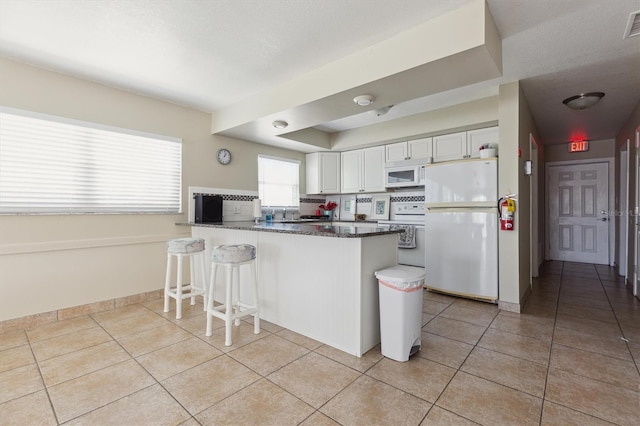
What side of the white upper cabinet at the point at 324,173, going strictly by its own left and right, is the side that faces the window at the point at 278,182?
right

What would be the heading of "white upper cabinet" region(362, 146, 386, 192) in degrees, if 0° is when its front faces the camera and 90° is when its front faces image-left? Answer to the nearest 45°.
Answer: approximately 45°

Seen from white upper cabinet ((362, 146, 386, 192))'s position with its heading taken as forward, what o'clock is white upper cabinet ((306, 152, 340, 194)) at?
white upper cabinet ((306, 152, 340, 194)) is roughly at 2 o'clock from white upper cabinet ((362, 146, 386, 192)).

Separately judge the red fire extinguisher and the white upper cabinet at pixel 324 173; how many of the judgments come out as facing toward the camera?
2

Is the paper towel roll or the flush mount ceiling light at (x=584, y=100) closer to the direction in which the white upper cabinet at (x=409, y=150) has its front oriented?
the paper towel roll

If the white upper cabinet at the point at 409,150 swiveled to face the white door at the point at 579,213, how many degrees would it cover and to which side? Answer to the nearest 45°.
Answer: approximately 180°

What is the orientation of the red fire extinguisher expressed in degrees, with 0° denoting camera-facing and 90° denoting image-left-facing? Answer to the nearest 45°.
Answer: approximately 0°

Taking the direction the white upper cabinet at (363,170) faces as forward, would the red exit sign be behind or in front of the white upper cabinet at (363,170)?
behind

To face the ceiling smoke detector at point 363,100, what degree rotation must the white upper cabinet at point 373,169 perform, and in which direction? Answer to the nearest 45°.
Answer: approximately 45° to its left

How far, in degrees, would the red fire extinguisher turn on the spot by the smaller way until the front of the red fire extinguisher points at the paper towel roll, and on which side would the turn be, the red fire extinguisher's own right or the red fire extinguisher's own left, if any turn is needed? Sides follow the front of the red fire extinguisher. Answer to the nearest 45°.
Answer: approximately 90° to the red fire extinguisher's own right
